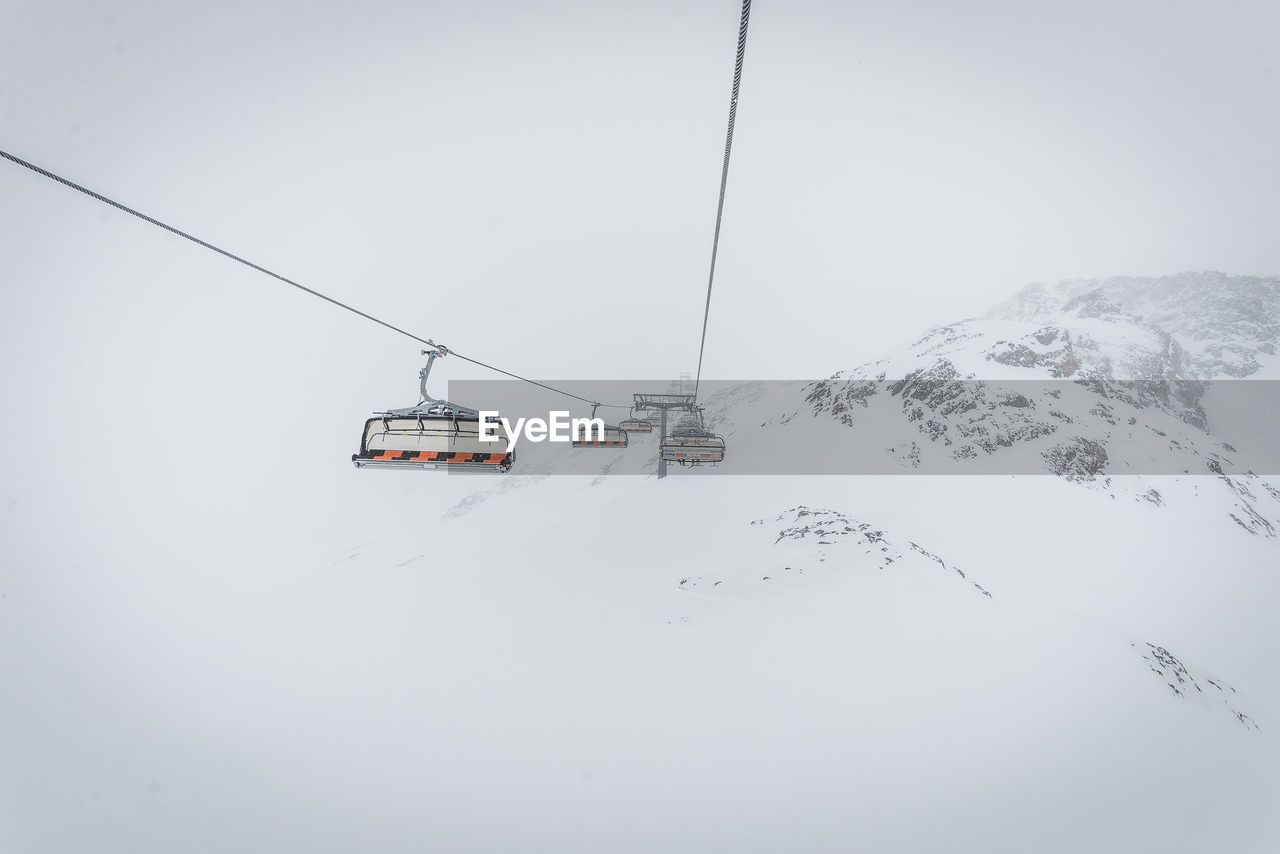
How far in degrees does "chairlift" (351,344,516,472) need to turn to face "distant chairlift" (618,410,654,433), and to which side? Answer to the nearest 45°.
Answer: approximately 135° to its left

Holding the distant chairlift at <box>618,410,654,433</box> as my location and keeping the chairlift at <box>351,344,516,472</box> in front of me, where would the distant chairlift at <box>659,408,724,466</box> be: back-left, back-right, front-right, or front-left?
front-left

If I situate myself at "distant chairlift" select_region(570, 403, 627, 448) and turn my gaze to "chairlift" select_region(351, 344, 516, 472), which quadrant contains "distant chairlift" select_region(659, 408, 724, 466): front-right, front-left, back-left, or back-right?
front-left

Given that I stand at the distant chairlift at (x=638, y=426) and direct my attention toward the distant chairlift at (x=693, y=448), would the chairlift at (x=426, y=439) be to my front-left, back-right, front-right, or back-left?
front-right

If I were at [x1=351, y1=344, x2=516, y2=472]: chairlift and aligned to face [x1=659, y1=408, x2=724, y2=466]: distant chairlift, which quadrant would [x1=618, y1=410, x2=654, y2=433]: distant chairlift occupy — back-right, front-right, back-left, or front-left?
front-left

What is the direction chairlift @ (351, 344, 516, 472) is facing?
toward the camera

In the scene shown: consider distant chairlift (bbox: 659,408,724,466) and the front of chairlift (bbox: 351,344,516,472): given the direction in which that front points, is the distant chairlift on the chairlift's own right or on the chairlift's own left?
on the chairlift's own left

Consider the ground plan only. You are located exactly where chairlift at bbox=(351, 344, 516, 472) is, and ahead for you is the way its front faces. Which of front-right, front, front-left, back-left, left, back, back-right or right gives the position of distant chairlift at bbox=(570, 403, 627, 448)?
back-left

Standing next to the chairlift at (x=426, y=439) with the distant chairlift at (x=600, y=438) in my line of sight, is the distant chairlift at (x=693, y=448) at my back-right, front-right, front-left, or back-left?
front-right
